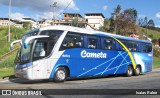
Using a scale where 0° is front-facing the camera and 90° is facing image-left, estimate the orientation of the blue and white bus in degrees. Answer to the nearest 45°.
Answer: approximately 45°
